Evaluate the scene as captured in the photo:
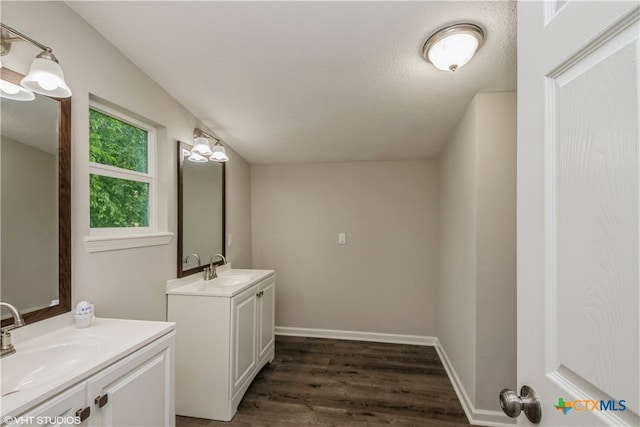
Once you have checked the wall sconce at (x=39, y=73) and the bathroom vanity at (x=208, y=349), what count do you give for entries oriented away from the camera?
0

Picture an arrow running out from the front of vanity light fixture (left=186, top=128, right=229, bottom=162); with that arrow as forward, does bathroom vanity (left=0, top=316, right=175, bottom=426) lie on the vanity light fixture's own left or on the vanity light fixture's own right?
on the vanity light fixture's own right

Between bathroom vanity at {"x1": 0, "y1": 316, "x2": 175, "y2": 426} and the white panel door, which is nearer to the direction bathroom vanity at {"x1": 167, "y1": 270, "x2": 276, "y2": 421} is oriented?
the white panel door

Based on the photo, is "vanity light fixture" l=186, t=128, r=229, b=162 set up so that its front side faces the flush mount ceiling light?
yes

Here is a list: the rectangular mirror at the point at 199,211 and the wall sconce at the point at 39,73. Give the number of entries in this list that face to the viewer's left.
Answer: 0

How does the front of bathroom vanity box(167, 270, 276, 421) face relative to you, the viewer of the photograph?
facing the viewer and to the right of the viewer

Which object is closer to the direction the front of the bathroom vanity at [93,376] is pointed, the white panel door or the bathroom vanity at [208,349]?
the white panel door

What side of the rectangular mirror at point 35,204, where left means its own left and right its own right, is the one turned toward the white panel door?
front

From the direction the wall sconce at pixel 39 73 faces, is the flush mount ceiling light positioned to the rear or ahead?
ahead

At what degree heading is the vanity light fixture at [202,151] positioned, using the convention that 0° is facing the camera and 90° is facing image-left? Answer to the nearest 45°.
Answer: approximately 315°
